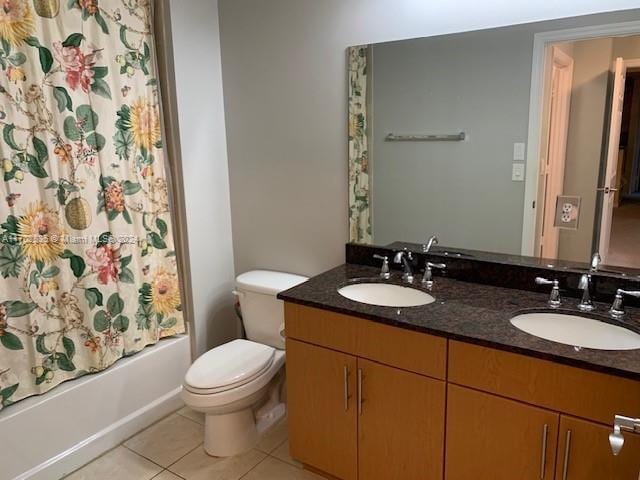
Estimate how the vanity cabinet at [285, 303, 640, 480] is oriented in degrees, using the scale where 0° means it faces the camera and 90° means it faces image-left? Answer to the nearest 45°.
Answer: approximately 45°

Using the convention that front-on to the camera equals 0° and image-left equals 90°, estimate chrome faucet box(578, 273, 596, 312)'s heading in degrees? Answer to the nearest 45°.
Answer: approximately 45°

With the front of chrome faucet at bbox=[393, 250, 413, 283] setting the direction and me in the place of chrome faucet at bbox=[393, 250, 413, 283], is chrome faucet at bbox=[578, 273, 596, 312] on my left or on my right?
on my left

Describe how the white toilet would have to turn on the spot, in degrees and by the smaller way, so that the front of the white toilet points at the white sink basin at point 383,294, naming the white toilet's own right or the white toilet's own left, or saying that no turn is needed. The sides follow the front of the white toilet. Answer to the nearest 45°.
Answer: approximately 135° to the white toilet's own left

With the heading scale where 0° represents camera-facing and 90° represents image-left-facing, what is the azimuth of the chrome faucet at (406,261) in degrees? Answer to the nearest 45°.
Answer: approximately 45°
